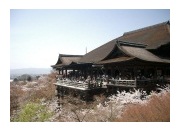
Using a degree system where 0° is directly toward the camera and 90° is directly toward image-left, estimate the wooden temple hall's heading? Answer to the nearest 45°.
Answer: approximately 45°

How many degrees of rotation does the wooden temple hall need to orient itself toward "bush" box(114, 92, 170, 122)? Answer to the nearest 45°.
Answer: approximately 45° to its left
